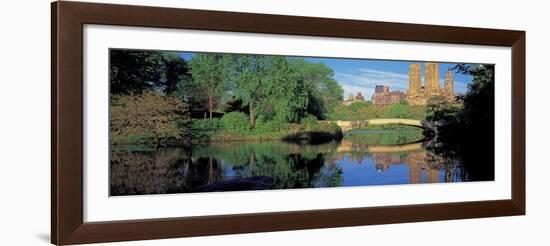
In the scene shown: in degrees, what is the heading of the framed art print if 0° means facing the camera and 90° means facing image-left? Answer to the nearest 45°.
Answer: approximately 315°
